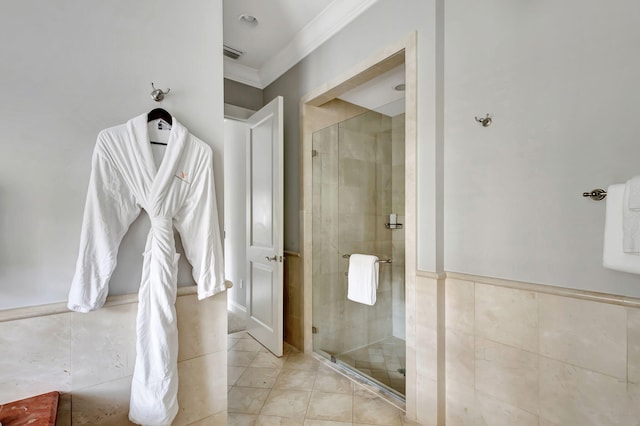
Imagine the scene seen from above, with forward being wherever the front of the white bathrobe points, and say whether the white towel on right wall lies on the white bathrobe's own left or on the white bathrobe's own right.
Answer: on the white bathrobe's own left

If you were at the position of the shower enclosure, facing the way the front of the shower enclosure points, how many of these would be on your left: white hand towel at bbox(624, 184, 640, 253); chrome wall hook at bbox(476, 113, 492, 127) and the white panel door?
2

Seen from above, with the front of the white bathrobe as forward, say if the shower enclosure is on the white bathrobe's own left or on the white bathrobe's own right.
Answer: on the white bathrobe's own left

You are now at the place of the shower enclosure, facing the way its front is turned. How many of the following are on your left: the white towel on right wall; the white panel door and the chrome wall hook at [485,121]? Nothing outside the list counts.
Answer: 2

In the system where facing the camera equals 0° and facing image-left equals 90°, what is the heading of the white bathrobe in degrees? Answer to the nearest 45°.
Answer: approximately 0°

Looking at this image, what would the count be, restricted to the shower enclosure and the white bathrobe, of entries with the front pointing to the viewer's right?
0

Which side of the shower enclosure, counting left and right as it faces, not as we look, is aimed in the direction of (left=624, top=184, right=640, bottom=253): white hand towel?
left

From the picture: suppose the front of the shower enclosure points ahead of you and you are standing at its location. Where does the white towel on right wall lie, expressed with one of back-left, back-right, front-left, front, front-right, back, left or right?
left

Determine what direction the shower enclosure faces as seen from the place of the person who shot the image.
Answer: facing the viewer and to the left of the viewer

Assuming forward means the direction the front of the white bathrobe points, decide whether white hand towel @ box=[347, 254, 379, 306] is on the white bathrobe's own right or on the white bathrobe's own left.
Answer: on the white bathrobe's own left
